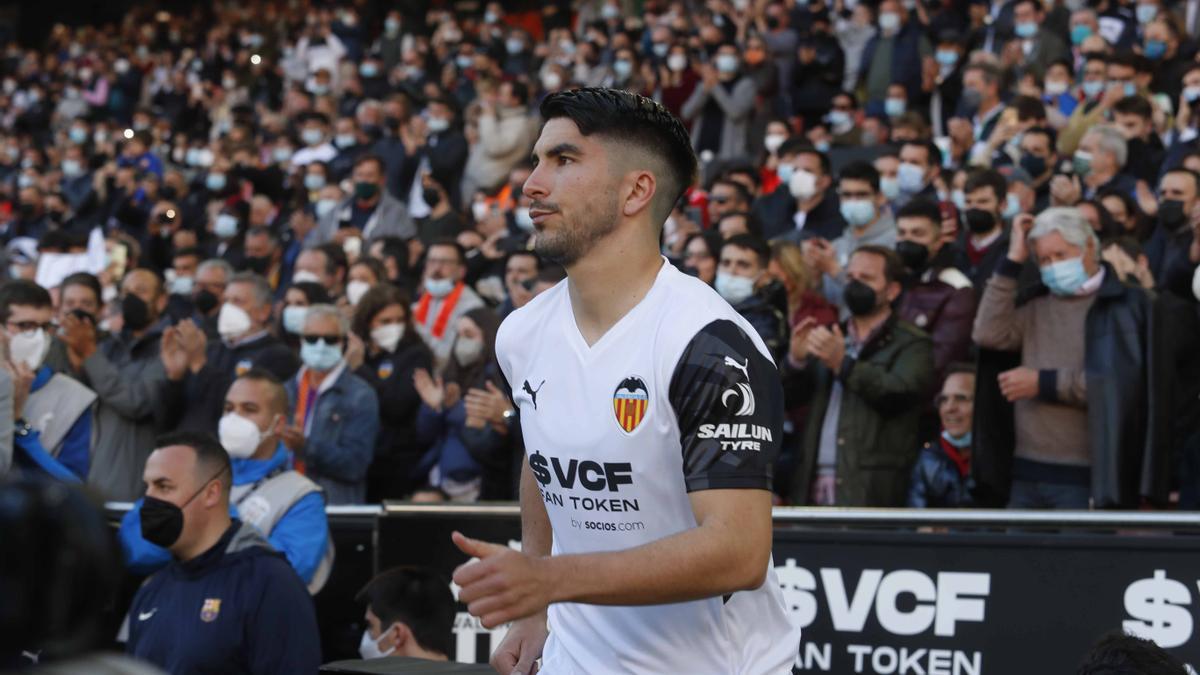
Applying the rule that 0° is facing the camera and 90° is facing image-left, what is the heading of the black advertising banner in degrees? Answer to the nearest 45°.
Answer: approximately 0°

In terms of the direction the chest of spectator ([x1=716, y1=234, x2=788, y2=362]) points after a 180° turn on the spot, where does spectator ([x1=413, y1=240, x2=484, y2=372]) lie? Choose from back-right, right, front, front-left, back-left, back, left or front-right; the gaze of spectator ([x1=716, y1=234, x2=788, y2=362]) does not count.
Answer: left

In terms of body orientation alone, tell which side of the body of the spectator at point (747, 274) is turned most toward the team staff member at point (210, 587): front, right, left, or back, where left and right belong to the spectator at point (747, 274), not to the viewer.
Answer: front

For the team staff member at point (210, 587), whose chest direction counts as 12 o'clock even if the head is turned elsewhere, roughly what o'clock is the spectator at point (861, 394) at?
the spectator at point (861, 394) is roughly at 7 o'clock from the team staff member at point (210, 587).

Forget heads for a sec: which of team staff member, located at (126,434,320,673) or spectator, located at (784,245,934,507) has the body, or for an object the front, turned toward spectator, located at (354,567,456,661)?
spectator, located at (784,245,934,507)

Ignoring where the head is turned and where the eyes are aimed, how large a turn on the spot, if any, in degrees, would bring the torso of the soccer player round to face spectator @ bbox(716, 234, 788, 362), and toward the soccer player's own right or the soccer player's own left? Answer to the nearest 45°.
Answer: approximately 135° to the soccer player's own right

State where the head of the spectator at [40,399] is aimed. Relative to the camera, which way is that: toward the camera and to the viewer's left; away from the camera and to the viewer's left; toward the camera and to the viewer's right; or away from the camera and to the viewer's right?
toward the camera and to the viewer's right

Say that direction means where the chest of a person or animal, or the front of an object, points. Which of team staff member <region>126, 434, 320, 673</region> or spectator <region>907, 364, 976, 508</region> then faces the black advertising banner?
spectator <region>907, 364, 976, 508</region>

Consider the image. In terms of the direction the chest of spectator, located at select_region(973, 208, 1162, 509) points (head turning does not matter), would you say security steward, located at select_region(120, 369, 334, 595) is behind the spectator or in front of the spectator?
in front

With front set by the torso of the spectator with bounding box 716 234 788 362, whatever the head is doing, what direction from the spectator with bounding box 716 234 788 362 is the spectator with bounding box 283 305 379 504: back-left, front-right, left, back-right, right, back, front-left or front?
front-right

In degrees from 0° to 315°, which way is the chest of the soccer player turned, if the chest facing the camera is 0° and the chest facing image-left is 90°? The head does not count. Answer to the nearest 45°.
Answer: approximately 45°

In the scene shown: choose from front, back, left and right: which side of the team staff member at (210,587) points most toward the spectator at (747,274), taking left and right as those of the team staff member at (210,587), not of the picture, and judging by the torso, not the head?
back
